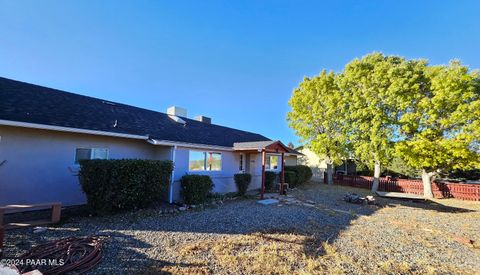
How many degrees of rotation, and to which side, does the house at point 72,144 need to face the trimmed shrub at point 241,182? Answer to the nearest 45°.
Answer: approximately 45° to its left

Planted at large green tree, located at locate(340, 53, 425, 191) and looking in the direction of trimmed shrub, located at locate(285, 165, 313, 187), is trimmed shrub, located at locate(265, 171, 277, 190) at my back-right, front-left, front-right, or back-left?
front-left

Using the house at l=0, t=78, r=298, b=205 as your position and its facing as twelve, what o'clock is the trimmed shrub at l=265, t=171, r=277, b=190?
The trimmed shrub is roughly at 10 o'clock from the house.

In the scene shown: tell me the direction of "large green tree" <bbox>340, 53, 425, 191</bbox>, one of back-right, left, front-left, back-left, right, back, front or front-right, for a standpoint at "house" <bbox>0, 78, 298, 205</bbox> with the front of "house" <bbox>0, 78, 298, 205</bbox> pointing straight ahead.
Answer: front-left

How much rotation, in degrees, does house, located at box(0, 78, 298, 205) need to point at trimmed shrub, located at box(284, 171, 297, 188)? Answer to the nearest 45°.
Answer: approximately 45° to its left

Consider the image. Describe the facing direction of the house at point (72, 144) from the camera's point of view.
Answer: facing the viewer and to the right of the viewer

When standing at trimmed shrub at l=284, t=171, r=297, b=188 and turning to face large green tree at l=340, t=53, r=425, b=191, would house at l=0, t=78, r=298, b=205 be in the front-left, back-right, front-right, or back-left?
back-right

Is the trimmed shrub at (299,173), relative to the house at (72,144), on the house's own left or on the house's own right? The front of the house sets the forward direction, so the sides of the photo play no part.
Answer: on the house's own left
